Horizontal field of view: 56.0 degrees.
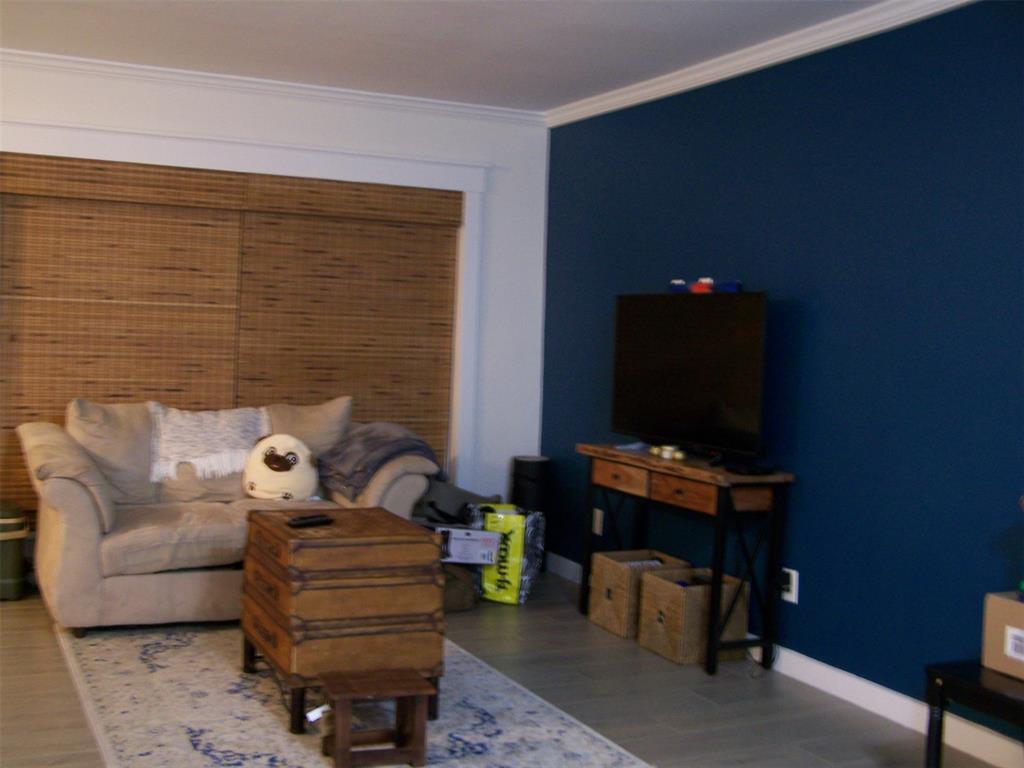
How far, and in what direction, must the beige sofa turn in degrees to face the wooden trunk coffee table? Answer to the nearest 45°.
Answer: approximately 45° to its left

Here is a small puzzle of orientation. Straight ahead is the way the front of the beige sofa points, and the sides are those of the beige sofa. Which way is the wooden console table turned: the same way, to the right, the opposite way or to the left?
to the right

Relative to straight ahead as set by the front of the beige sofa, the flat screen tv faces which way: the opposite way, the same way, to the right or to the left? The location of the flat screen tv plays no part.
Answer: to the right

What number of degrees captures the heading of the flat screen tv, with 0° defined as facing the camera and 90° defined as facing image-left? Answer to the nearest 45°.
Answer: approximately 45°

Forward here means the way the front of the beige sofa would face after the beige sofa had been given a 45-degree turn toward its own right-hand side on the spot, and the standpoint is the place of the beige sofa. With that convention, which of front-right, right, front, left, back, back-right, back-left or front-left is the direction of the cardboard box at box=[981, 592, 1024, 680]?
left

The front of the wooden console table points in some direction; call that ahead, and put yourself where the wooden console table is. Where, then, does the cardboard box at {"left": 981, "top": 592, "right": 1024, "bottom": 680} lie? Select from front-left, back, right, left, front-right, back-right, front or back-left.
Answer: left

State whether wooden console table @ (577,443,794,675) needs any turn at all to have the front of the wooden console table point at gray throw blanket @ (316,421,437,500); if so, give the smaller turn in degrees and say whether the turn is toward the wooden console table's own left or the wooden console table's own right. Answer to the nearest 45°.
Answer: approximately 45° to the wooden console table's own right

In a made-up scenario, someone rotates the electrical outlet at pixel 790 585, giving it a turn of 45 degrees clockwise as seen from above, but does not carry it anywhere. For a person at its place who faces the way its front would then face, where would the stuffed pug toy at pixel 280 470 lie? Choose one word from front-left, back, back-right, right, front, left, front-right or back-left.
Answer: front

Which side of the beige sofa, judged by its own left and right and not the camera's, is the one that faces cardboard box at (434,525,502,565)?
left

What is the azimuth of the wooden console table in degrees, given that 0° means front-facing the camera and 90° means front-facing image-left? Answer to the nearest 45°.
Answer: approximately 45°

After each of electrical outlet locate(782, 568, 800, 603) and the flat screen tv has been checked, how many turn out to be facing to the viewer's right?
0
